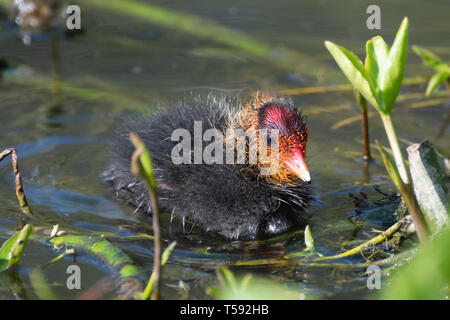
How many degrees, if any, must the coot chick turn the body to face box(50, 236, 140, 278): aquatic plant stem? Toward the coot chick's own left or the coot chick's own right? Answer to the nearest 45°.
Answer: approximately 90° to the coot chick's own right

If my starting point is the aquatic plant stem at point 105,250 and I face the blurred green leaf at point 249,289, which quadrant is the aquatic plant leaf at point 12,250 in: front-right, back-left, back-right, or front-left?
back-right

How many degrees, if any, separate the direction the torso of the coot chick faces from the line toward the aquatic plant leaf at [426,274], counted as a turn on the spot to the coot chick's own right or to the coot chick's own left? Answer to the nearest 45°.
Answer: approximately 45° to the coot chick's own right

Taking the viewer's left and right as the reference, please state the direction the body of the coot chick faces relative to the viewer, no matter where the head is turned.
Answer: facing the viewer and to the right of the viewer

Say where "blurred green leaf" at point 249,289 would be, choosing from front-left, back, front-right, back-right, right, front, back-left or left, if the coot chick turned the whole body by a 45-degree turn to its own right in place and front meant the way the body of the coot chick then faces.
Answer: front
